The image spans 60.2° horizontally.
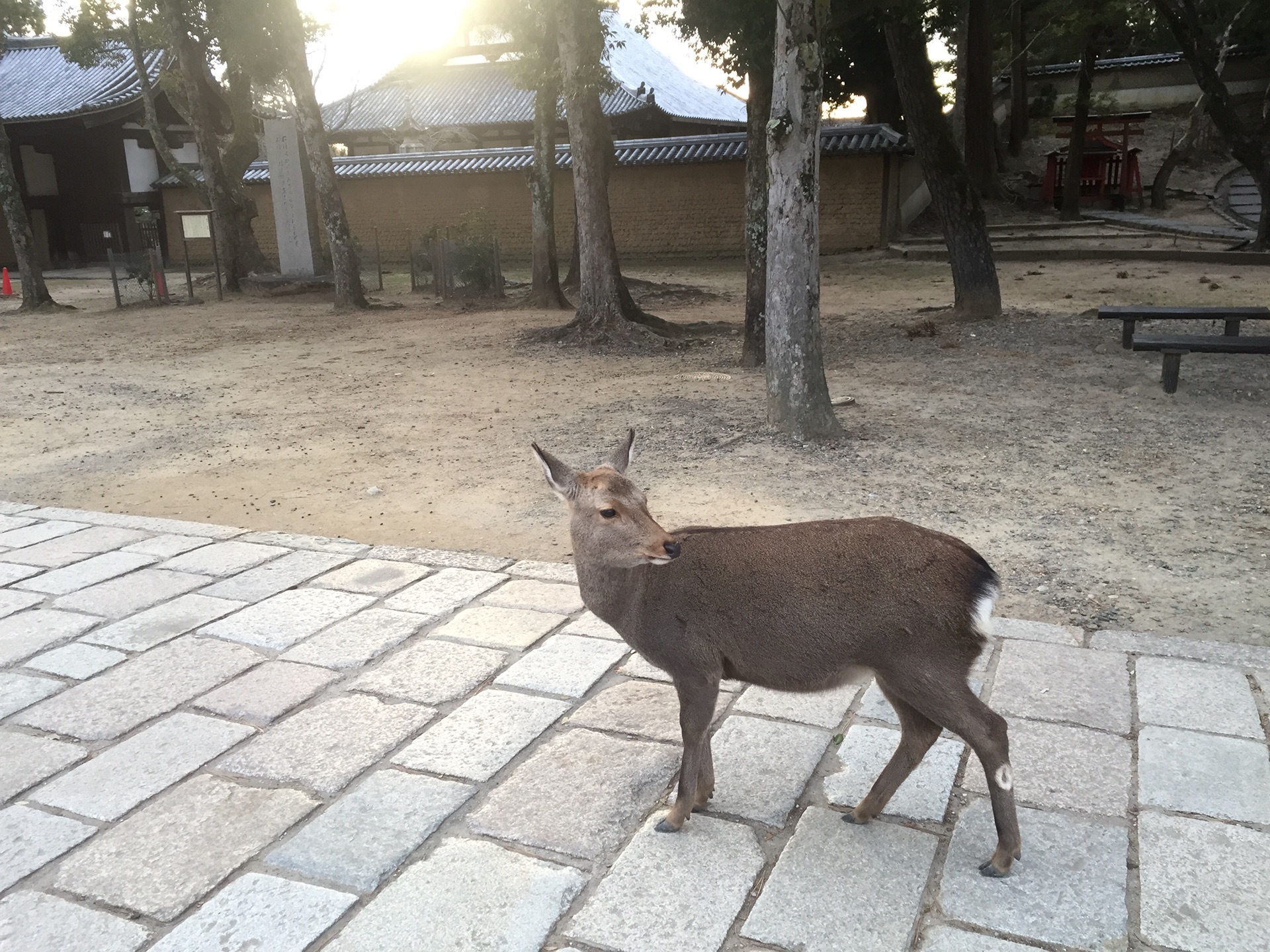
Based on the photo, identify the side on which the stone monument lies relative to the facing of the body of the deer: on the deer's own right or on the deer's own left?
on the deer's own right

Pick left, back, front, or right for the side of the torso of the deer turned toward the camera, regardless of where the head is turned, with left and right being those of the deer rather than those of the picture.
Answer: left

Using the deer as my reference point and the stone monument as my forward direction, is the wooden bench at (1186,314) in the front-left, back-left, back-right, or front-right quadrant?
front-right

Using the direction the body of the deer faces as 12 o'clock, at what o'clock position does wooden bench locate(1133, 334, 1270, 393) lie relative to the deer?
The wooden bench is roughly at 4 o'clock from the deer.

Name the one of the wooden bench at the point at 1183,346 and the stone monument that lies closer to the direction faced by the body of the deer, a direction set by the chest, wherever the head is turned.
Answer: the stone monument

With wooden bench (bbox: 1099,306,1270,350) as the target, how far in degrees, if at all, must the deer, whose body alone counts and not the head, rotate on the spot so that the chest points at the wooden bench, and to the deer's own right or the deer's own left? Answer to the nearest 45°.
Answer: approximately 135° to the deer's own right

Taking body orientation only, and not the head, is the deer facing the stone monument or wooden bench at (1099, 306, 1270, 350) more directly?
the stone monument
